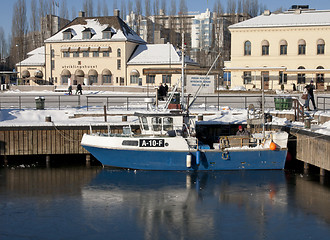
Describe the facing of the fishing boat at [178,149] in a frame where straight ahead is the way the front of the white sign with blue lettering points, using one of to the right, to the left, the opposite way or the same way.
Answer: to the right

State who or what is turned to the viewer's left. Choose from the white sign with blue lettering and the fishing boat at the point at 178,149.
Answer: the fishing boat

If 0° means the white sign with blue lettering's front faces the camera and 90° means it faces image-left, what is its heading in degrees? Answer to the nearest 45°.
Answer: approximately 0°

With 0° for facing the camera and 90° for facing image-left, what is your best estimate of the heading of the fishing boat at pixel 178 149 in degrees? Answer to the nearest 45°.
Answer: approximately 90°

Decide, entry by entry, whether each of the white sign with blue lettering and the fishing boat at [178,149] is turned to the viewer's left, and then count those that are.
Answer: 1
